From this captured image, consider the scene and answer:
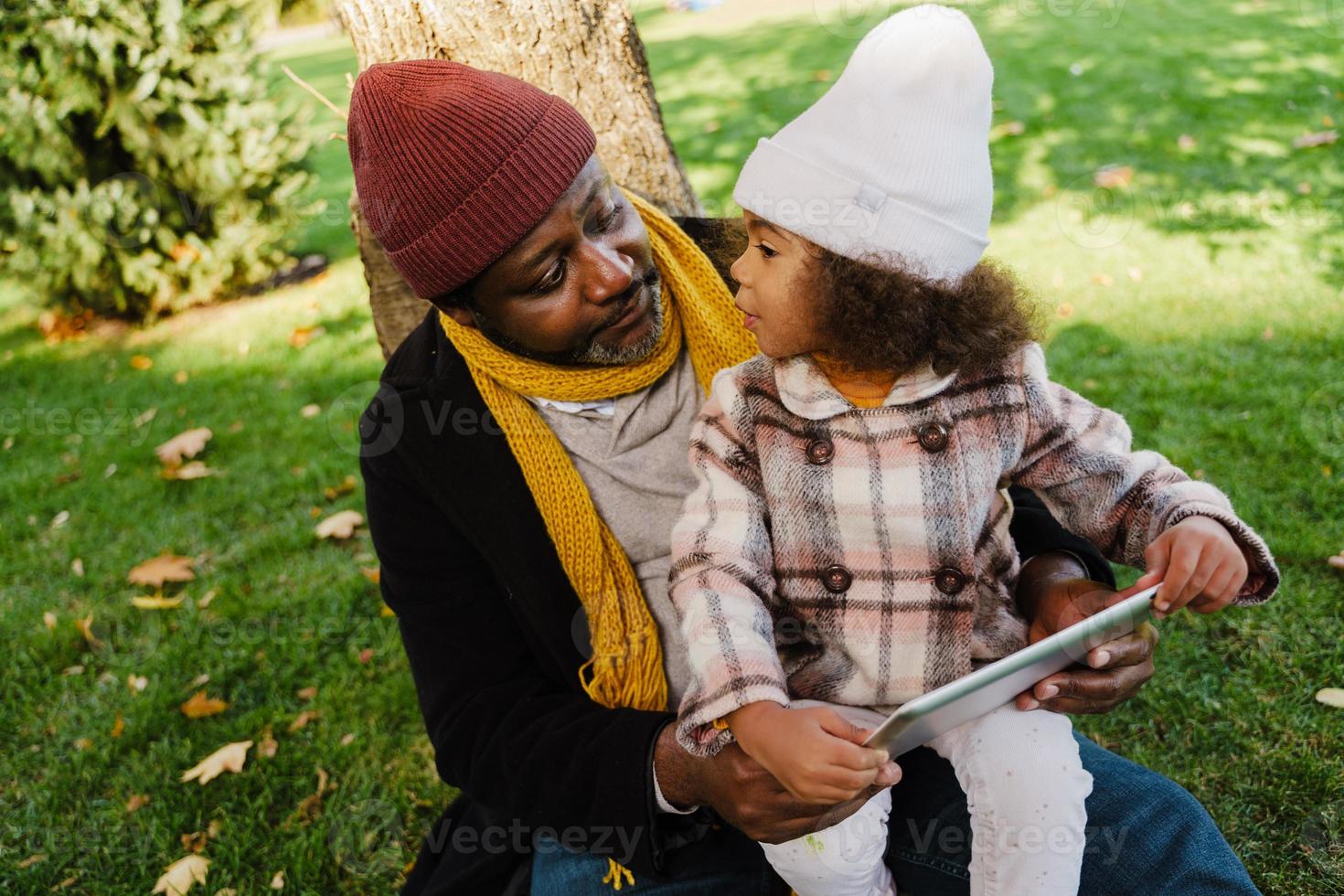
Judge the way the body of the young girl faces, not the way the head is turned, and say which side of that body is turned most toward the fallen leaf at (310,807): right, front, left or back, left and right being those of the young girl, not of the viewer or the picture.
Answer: right

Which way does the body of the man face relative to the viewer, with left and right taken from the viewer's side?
facing the viewer and to the right of the viewer

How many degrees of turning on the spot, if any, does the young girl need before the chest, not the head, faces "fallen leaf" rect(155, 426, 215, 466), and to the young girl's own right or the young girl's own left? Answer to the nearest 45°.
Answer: approximately 135° to the young girl's own right

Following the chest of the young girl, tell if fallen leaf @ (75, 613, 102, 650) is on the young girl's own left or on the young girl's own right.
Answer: on the young girl's own right

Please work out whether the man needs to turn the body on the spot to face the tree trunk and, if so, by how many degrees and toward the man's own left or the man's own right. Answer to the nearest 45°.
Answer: approximately 135° to the man's own left

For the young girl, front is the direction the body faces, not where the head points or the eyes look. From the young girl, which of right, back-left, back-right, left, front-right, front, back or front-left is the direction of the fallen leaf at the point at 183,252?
back-right

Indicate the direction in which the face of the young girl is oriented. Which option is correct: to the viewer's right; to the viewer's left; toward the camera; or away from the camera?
to the viewer's left

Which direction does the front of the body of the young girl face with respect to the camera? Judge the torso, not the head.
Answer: toward the camera
